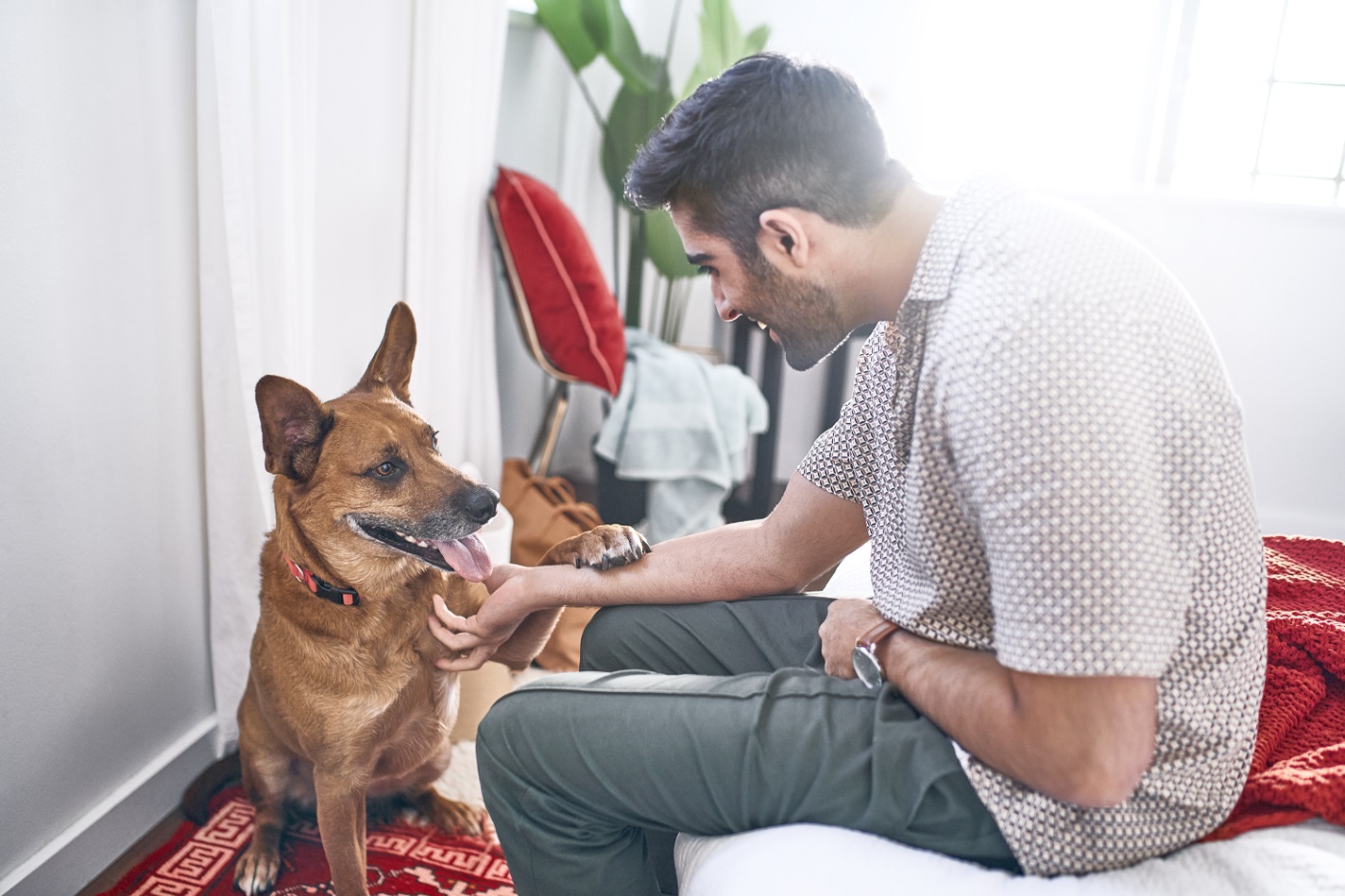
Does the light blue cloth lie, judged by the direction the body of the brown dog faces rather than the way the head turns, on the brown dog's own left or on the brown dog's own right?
on the brown dog's own left

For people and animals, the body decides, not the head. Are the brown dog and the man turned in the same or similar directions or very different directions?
very different directions

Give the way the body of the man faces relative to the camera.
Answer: to the viewer's left

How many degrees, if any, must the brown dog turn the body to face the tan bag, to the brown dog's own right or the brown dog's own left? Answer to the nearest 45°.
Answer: approximately 135° to the brown dog's own left

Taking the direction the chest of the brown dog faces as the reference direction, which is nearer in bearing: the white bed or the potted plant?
the white bed

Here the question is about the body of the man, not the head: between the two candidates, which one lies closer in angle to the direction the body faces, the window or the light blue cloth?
the light blue cloth

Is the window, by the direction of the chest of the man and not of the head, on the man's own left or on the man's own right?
on the man's own right

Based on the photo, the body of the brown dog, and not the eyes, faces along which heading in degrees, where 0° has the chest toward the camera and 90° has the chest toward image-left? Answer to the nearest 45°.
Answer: approximately 315°

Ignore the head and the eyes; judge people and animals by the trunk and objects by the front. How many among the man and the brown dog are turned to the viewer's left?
1

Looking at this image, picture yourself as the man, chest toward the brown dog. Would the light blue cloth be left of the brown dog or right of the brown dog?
right

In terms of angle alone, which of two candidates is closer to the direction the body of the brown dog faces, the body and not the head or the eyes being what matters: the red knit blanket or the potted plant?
the red knit blanket
